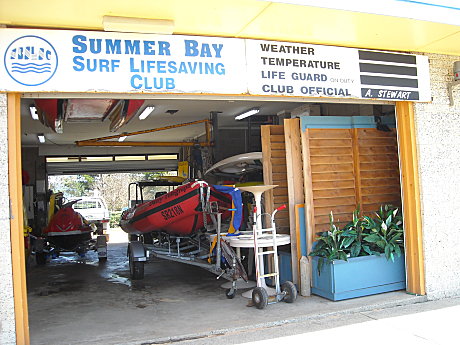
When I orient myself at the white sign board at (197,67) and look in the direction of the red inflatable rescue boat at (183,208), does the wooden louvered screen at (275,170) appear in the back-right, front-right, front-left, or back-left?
front-right

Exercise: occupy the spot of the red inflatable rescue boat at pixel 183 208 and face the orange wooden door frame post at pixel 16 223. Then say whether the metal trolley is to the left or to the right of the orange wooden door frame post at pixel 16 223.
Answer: left

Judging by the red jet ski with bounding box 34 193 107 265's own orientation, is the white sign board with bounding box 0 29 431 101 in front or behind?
in front

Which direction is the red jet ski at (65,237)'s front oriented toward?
toward the camera

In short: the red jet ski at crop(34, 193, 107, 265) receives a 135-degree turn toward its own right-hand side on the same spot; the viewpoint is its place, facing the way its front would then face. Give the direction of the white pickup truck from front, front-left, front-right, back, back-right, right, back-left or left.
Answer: front-right

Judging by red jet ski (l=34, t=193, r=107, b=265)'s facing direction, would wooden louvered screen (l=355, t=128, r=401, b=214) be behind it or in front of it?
in front
